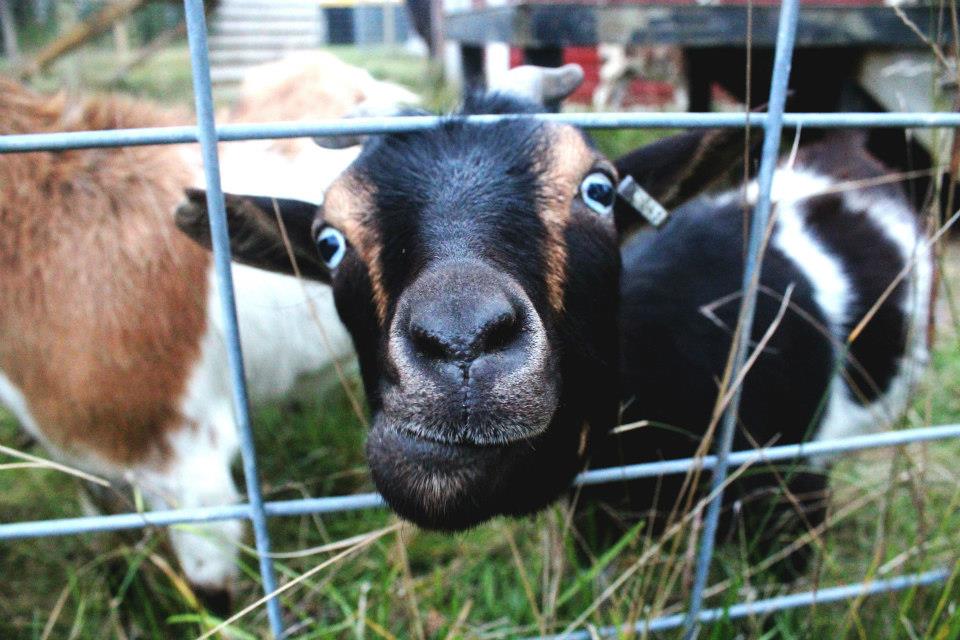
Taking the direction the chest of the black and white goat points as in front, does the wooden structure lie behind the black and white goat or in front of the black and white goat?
behind

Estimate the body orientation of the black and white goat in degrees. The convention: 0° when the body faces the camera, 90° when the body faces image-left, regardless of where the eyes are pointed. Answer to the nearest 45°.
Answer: approximately 45°

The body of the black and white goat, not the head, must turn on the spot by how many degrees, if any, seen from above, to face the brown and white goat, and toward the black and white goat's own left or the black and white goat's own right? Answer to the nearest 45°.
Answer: approximately 90° to the black and white goat's own right
